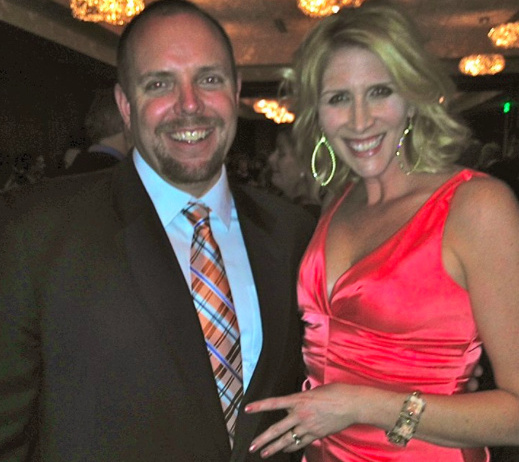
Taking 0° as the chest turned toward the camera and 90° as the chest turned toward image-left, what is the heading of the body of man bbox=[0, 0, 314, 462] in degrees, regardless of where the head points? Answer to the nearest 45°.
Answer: approximately 315°

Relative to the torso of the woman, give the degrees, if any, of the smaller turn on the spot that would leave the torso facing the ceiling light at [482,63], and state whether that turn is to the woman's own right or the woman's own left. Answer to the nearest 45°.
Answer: approximately 135° to the woman's own right

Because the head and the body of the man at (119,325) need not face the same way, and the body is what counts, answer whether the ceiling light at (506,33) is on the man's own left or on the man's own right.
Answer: on the man's own left

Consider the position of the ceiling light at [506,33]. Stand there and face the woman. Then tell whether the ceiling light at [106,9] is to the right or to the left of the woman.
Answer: right

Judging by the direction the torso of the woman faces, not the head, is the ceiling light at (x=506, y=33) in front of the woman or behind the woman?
behind

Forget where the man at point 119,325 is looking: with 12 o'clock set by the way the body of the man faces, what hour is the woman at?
The woman is roughly at 10 o'clock from the man.

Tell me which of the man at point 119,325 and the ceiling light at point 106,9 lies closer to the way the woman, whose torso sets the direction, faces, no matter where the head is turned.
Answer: the man

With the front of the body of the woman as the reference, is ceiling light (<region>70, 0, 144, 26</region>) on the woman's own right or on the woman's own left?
on the woman's own right
